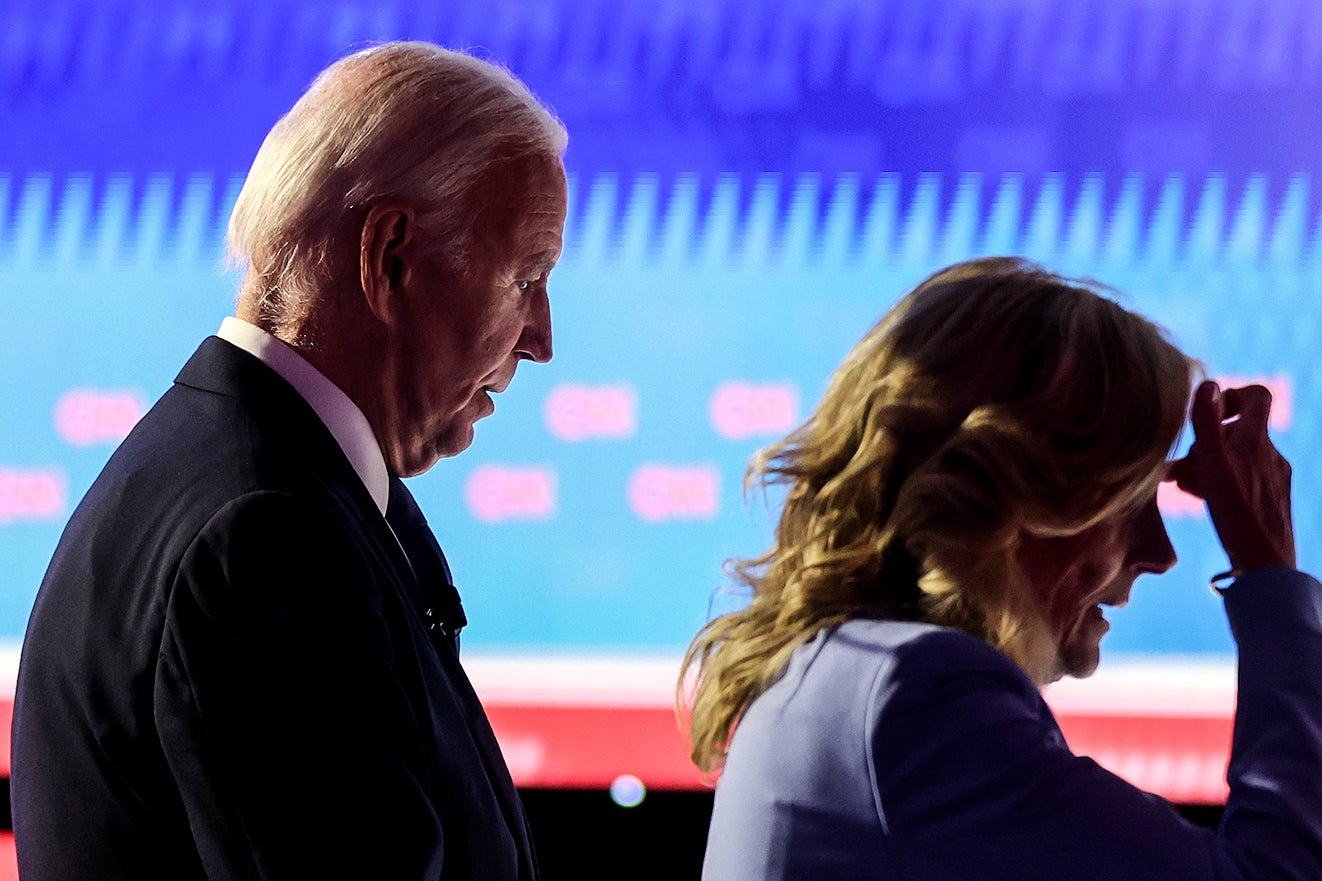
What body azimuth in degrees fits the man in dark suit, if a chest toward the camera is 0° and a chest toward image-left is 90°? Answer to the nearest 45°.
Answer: approximately 270°

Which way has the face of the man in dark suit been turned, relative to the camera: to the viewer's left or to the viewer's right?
to the viewer's right
